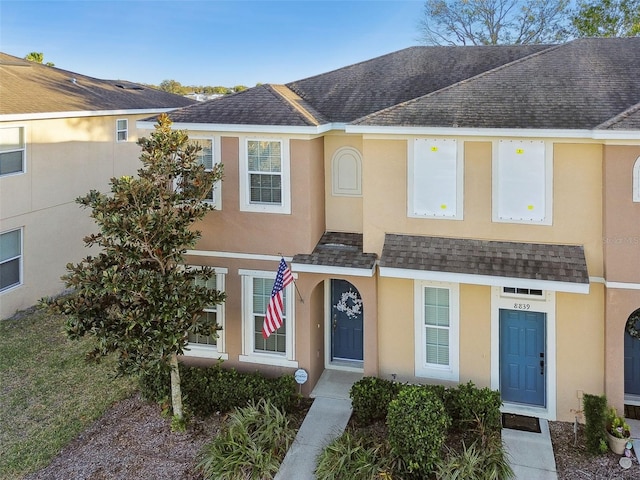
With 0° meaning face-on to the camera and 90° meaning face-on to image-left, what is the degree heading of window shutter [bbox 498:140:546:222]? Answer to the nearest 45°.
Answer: approximately 0°

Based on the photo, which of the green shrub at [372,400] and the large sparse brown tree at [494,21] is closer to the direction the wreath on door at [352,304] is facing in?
the green shrub

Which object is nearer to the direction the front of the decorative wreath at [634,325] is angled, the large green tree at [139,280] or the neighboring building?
the large green tree

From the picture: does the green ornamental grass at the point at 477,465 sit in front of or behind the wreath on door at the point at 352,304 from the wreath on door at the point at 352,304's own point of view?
in front

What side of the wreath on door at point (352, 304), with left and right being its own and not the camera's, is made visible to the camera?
front

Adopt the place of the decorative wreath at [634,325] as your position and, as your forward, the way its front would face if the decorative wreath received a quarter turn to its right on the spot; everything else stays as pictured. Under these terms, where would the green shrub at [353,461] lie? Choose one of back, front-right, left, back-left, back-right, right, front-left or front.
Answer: front-left

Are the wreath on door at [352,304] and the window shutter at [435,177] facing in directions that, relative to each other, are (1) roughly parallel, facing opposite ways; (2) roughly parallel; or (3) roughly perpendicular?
roughly parallel

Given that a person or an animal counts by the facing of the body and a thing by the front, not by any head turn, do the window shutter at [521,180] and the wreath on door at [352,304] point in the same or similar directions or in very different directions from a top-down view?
same or similar directions

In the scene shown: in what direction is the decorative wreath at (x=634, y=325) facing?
toward the camera

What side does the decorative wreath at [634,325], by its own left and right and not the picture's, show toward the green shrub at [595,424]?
front
